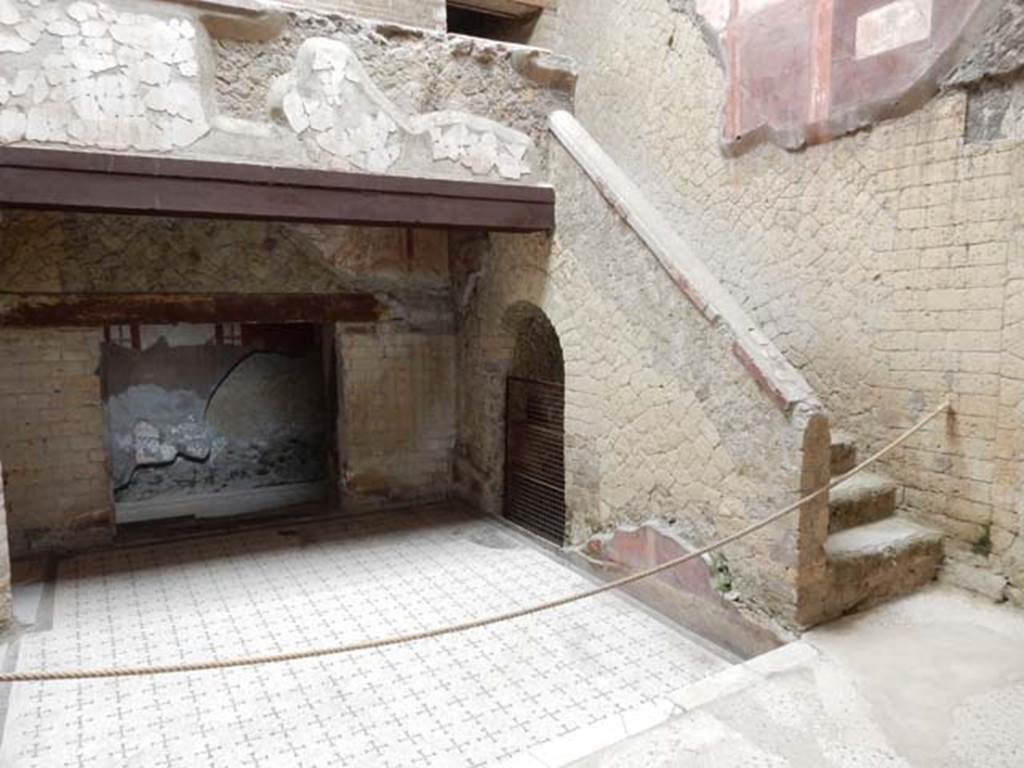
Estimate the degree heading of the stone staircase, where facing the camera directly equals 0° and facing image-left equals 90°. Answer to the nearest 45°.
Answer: approximately 315°

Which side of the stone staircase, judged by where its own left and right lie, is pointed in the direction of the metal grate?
back
